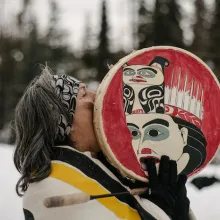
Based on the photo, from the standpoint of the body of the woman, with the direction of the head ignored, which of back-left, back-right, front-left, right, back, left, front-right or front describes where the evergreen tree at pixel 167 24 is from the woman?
left

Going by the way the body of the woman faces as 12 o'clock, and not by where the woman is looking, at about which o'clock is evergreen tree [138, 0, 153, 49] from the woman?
The evergreen tree is roughly at 9 o'clock from the woman.

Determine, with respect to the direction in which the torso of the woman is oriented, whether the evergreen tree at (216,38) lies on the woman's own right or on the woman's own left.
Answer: on the woman's own left

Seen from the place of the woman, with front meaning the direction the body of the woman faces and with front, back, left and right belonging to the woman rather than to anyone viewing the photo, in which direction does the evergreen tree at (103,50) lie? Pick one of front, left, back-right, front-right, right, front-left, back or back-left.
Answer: left

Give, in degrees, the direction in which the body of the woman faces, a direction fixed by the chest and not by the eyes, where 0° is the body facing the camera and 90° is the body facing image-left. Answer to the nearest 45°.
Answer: approximately 270°

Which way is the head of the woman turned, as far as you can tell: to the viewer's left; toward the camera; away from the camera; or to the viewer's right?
to the viewer's right

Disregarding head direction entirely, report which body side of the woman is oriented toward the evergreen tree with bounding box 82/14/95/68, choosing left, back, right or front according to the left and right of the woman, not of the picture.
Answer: left
